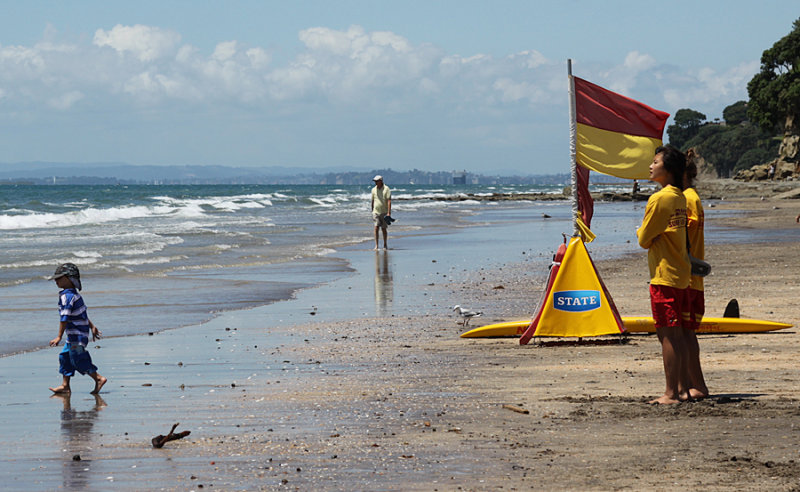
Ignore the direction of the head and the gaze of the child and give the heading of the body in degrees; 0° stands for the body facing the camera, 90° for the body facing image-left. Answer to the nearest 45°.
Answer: approximately 90°

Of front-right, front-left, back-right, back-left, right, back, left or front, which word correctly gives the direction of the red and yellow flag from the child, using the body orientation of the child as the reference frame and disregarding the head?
back

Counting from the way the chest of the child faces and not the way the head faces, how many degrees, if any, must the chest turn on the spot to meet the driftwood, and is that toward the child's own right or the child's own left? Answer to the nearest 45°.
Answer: approximately 90° to the child's own left

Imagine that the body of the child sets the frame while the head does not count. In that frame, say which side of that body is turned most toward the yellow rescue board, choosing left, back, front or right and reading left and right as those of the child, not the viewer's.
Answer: back
